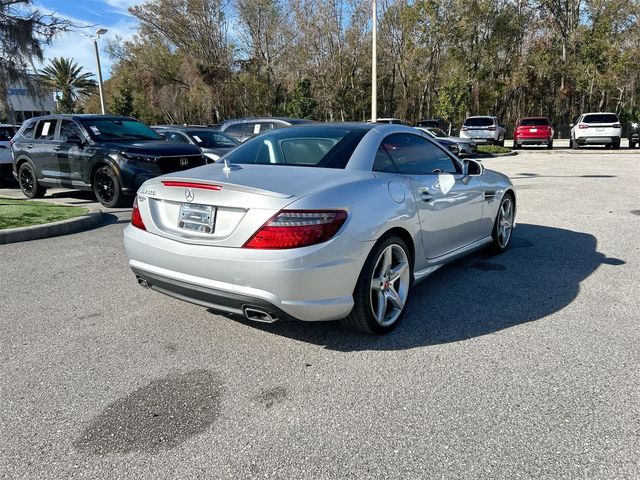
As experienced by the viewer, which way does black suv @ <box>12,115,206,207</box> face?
facing the viewer and to the right of the viewer

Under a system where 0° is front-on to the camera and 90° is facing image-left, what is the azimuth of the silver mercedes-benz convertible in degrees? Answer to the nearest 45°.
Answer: approximately 225°

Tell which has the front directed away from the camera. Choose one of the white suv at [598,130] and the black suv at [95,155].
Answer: the white suv

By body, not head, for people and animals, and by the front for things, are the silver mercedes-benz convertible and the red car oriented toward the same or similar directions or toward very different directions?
same or similar directions

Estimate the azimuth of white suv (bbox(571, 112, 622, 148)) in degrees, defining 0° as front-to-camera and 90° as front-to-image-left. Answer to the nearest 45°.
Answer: approximately 180°

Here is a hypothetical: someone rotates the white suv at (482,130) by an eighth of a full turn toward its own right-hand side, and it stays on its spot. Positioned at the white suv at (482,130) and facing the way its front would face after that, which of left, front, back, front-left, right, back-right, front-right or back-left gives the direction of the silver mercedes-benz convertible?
back-right

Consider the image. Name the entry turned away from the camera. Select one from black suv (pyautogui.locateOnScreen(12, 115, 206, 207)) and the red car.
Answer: the red car

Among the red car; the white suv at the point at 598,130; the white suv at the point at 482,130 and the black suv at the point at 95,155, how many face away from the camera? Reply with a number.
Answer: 3

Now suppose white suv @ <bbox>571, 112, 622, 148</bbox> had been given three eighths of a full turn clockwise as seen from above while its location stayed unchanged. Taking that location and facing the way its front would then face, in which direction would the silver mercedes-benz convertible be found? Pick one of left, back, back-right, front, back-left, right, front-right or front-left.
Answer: front-right

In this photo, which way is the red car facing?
away from the camera

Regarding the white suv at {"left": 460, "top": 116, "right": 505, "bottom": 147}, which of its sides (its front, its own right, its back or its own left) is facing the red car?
right

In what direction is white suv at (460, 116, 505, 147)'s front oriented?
away from the camera

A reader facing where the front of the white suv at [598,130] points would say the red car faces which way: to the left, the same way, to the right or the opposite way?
the same way

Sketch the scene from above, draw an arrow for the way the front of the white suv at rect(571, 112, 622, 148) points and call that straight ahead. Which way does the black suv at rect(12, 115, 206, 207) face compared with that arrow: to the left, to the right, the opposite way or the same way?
to the right

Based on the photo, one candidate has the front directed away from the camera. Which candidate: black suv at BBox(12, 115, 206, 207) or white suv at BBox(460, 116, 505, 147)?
the white suv

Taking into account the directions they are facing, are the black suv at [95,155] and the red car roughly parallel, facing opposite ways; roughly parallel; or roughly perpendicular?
roughly perpendicular

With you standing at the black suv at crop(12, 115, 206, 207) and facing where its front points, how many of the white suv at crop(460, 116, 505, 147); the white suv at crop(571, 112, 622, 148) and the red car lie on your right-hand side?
0

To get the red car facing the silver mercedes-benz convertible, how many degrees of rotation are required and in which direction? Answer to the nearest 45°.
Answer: approximately 180°

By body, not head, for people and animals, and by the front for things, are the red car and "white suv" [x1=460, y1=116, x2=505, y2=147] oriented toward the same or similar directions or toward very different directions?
same or similar directions

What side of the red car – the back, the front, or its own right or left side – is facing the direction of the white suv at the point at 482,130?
left

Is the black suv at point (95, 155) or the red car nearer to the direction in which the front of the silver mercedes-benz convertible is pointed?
the red car
